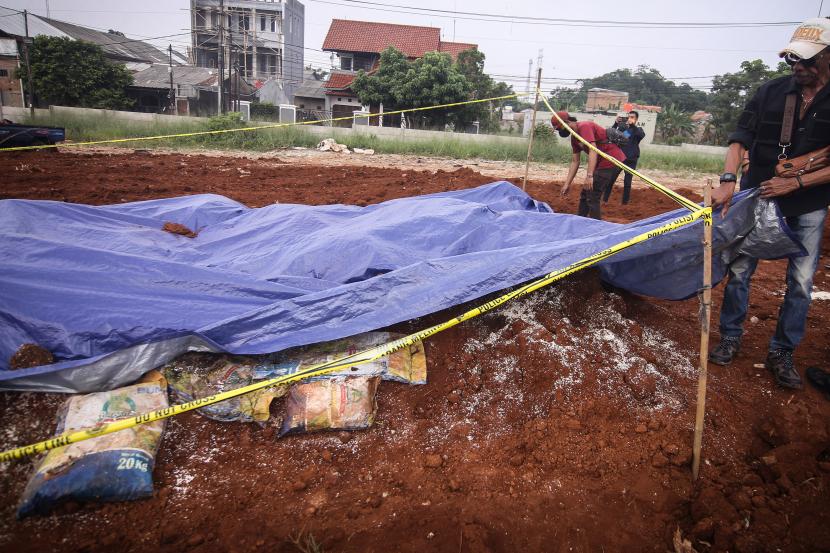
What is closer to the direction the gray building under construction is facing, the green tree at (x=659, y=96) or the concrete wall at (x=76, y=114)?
the concrete wall

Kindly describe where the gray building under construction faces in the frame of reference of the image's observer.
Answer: facing the viewer and to the left of the viewer

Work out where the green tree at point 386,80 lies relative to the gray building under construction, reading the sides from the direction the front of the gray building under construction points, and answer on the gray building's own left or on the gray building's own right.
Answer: on the gray building's own left

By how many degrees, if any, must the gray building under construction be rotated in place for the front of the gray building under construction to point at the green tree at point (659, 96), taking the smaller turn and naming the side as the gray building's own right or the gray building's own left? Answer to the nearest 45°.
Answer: approximately 135° to the gray building's own left

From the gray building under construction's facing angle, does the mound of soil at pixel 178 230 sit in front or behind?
in front

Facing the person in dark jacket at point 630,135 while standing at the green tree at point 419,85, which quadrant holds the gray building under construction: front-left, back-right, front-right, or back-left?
back-right

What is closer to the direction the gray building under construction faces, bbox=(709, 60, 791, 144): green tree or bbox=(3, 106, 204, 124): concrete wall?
the concrete wall

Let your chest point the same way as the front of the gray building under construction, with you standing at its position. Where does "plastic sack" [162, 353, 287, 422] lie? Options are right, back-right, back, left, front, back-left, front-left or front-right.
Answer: front-left

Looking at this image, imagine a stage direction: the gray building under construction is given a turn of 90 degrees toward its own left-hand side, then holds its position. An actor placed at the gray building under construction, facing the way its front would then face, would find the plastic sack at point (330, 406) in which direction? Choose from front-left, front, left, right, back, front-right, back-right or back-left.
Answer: front-right

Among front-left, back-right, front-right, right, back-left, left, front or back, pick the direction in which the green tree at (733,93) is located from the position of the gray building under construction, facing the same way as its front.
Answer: left

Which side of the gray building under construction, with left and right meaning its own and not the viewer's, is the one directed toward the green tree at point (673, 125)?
left
